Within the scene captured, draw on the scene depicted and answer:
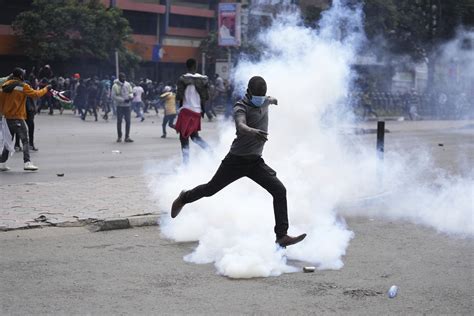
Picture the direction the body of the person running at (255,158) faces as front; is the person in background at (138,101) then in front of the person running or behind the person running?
behind

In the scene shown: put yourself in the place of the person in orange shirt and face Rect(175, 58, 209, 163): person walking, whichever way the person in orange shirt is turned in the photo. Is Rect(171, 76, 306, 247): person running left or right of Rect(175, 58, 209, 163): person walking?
right

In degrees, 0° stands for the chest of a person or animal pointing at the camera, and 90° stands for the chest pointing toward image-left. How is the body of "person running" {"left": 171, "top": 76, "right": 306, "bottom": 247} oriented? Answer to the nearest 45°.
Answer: approximately 315°

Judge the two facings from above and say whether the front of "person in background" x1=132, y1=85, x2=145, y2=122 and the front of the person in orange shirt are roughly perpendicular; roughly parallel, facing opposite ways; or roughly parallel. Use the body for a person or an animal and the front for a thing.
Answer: roughly perpendicular

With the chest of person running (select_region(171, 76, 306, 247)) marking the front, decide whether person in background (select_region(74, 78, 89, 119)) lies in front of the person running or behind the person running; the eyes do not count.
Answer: behind
